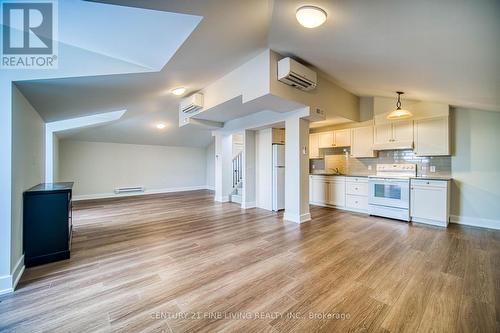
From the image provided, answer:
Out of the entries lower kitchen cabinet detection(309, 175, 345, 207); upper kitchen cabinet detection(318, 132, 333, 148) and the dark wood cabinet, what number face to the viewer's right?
1

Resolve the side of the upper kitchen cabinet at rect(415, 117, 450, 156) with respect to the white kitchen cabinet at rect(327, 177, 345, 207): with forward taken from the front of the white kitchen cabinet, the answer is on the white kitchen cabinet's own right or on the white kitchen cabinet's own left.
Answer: on the white kitchen cabinet's own left

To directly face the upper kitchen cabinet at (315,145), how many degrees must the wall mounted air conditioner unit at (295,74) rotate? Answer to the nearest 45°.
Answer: approximately 135° to its left

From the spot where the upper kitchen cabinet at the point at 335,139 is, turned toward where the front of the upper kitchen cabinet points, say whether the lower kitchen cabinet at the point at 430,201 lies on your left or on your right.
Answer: on your left

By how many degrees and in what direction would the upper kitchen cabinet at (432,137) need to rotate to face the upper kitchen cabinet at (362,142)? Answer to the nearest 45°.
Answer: approximately 90° to its right

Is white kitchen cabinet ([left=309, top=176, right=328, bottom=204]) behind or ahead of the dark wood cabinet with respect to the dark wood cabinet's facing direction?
ahead

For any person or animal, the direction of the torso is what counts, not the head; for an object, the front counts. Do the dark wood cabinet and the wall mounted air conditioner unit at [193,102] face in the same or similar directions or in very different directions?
very different directions

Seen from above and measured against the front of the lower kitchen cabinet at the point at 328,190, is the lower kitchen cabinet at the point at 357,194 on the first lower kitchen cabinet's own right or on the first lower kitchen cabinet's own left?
on the first lower kitchen cabinet's own left

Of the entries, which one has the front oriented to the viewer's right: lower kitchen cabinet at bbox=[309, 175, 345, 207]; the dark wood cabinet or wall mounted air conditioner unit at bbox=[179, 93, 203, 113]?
the dark wood cabinet

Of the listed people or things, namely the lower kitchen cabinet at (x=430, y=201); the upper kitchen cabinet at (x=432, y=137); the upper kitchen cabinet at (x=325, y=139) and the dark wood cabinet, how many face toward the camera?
3

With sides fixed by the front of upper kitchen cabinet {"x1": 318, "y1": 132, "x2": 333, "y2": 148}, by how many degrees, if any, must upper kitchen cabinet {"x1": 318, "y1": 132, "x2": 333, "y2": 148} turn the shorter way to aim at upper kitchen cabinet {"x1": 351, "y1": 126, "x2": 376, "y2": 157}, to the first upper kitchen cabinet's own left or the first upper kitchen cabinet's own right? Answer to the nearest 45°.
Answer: approximately 45° to the first upper kitchen cabinet's own left

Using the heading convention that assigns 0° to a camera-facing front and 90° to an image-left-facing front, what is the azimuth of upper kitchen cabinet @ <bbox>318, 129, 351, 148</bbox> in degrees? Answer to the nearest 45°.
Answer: approximately 45°
